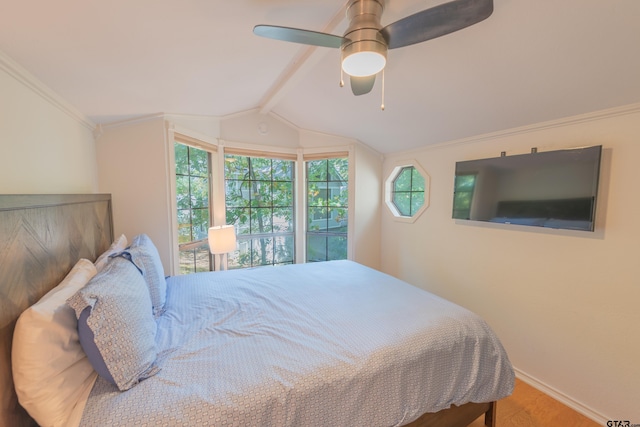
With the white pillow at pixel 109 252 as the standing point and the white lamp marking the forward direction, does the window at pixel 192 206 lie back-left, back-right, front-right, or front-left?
front-left

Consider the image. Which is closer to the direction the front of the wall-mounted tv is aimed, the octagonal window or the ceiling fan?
the ceiling fan

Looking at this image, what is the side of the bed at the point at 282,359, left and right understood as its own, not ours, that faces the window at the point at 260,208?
left

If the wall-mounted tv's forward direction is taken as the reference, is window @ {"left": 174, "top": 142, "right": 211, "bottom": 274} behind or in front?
in front

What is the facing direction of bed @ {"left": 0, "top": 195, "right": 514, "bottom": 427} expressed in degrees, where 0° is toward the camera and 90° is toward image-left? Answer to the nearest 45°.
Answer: approximately 270°

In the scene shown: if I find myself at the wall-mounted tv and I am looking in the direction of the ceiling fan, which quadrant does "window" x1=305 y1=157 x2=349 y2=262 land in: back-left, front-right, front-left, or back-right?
front-right

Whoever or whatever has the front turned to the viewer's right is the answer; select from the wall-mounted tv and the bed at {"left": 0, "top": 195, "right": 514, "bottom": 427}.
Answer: the bed

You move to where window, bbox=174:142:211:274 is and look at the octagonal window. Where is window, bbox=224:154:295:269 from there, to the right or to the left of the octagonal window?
left

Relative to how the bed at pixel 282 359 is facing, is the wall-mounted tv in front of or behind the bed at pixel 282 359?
in front

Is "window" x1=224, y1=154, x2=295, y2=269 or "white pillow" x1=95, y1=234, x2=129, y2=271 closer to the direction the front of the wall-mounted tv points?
the white pillow

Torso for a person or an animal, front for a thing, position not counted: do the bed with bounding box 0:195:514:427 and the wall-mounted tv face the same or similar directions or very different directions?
very different directions

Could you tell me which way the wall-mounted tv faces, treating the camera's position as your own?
facing the viewer and to the left of the viewer

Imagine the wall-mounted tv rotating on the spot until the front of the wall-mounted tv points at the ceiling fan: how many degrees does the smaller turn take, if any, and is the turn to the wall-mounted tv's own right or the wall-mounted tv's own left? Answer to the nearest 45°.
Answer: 0° — it already faces it

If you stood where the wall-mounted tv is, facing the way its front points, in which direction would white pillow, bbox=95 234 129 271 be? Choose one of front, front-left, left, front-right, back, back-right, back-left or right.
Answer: front
